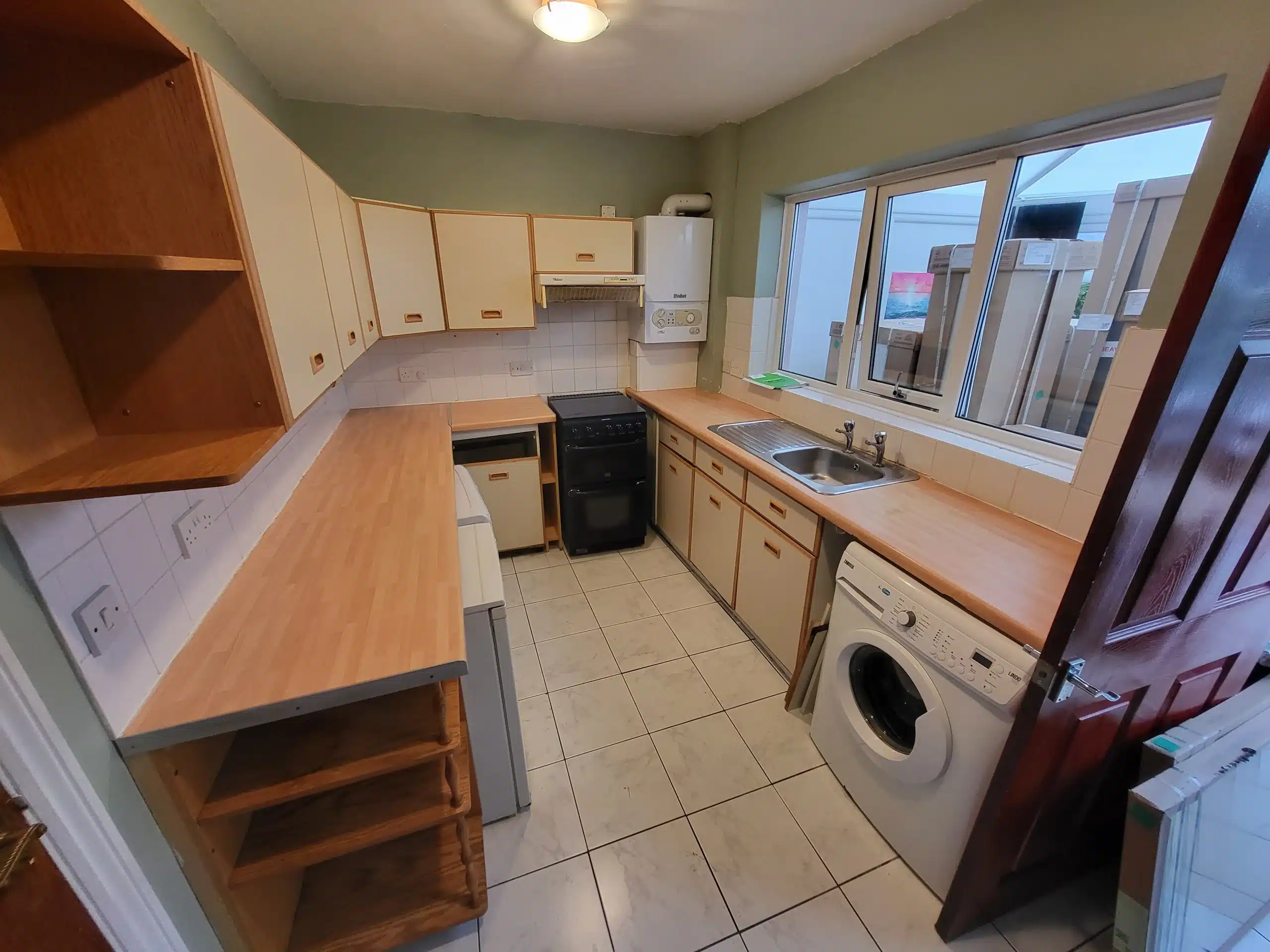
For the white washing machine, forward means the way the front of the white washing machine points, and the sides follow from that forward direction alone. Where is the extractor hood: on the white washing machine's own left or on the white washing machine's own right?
on the white washing machine's own right

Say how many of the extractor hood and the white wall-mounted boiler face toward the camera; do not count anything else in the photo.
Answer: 2

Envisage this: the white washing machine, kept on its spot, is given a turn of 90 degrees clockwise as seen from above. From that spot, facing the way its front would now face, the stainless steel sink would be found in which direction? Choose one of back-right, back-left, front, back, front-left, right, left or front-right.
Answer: front

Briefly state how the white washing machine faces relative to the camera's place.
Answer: facing the viewer and to the left of the viewer

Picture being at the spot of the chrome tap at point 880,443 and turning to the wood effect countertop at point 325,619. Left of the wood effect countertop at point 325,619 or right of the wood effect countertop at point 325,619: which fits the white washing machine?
left

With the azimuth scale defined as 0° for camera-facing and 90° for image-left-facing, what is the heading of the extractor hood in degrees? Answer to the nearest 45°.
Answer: approximately 0°

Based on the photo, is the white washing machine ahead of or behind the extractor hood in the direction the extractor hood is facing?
ahead

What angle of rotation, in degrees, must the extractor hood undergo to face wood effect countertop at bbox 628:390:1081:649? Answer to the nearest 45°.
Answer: approximately 45° to its left

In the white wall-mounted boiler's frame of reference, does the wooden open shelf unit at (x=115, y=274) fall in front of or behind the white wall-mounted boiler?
in front

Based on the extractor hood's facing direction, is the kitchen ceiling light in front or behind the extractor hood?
in front

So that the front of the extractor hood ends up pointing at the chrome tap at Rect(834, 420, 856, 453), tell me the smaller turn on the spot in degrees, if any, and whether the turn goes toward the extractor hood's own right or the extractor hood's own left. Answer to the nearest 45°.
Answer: approximately 45° to the extractor hood's own left

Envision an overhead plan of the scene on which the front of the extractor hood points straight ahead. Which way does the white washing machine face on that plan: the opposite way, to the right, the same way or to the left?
to the right

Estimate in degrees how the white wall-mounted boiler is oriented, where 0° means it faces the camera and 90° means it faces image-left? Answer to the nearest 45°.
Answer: approximately 0°

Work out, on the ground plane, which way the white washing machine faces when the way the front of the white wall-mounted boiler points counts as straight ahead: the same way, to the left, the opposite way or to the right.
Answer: to the right
